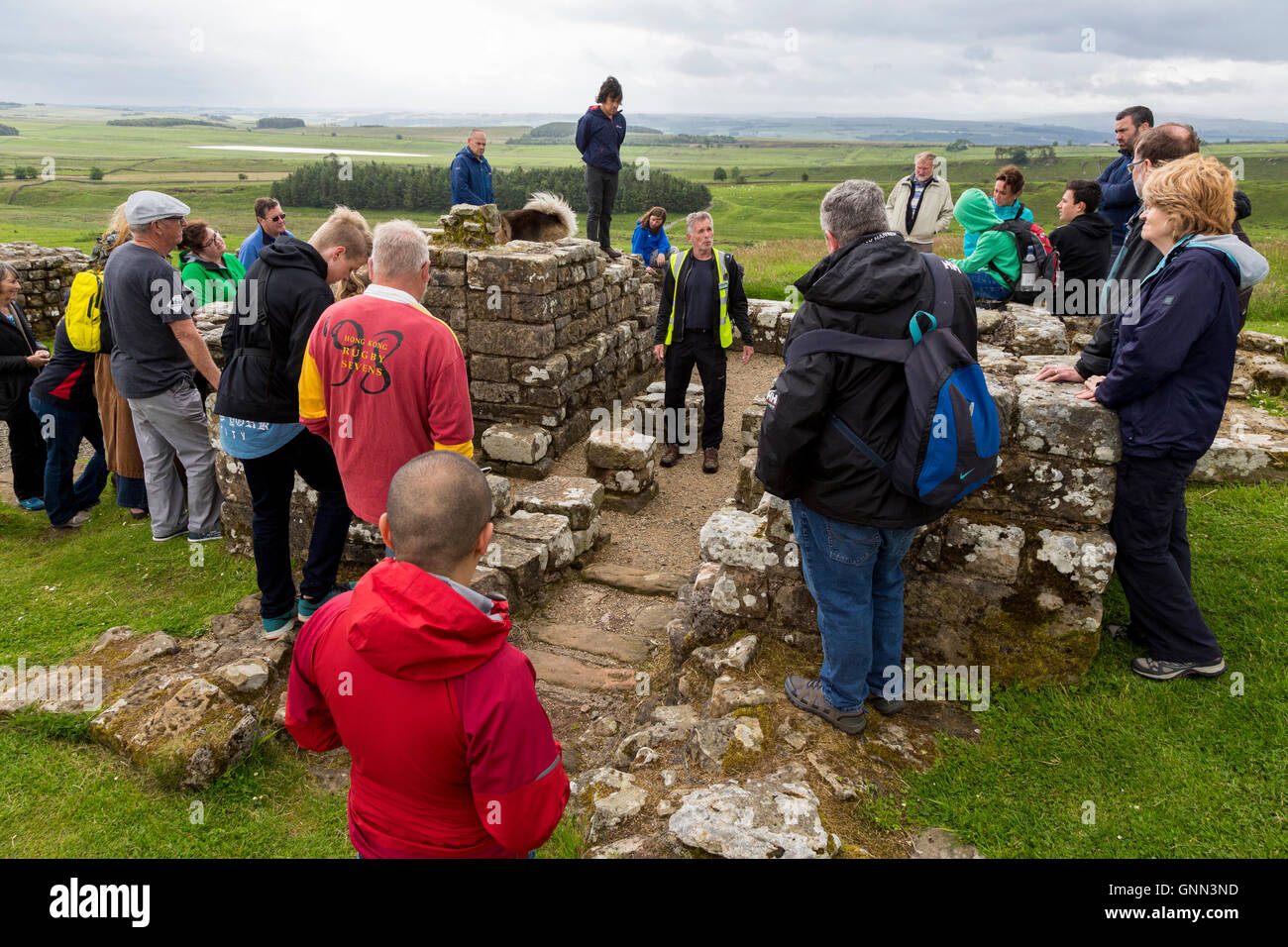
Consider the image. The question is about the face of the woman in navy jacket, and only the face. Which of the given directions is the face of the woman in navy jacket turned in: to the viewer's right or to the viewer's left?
to the viewer's left

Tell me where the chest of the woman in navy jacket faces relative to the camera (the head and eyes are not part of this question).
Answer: to the viewer's left

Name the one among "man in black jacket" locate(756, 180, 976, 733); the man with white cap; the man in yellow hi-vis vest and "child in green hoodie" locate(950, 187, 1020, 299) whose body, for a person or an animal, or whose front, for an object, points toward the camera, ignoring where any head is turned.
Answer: the man in yellow hi-vis vest

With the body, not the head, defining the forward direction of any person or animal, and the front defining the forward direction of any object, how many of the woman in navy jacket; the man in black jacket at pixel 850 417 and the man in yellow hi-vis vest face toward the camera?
1

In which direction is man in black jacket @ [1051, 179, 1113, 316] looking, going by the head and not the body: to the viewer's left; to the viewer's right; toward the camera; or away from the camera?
to the viewer's left

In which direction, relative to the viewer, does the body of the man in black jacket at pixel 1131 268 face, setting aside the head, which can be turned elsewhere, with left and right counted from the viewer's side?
facing to the left of the viewer

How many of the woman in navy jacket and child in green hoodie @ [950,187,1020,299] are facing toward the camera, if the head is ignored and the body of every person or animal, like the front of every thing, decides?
0

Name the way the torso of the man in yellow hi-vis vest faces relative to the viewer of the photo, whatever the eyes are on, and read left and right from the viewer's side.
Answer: facing the viewer

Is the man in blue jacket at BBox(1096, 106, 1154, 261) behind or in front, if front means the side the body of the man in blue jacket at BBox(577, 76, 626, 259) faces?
in front

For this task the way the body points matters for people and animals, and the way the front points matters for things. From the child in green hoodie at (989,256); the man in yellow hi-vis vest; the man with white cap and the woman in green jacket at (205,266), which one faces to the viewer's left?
the child in green hoodie at (989,256)

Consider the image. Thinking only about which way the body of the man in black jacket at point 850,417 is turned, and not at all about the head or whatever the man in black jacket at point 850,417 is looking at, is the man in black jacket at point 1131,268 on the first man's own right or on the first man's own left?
on the first man's own right
